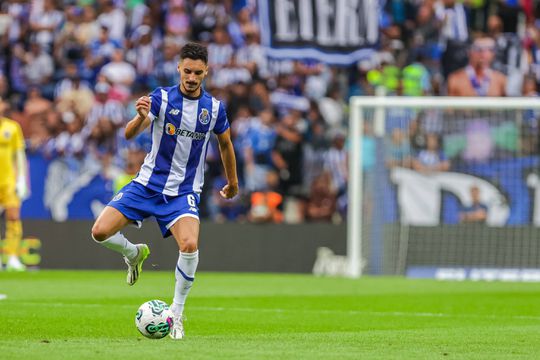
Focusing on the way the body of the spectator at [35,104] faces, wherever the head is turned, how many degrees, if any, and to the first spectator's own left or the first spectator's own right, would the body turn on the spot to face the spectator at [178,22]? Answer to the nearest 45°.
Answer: approximately 90° to the first spectator's own left

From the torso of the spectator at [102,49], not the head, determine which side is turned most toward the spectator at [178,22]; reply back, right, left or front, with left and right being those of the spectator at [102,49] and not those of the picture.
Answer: left

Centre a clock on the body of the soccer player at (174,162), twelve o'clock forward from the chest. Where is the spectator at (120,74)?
The spectator is roughly at 6 o'clock from the soccer player.

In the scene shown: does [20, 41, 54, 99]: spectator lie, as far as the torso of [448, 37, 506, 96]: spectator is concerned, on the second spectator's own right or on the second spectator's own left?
on the second spectator's own right

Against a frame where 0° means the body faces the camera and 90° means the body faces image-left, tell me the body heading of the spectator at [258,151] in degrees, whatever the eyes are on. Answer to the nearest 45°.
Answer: approximately 315°

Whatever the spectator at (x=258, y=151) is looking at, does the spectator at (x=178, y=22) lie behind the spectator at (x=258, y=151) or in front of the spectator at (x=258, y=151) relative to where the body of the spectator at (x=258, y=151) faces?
behind
